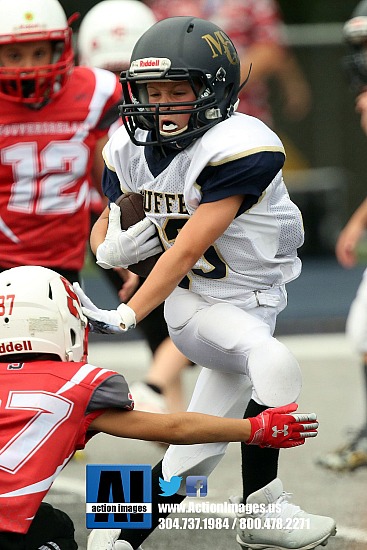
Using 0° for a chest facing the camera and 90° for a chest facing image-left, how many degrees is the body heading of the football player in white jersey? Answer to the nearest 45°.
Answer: approximately 45°

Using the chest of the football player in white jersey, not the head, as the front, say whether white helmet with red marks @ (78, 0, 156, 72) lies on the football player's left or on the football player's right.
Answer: on the football player's right
